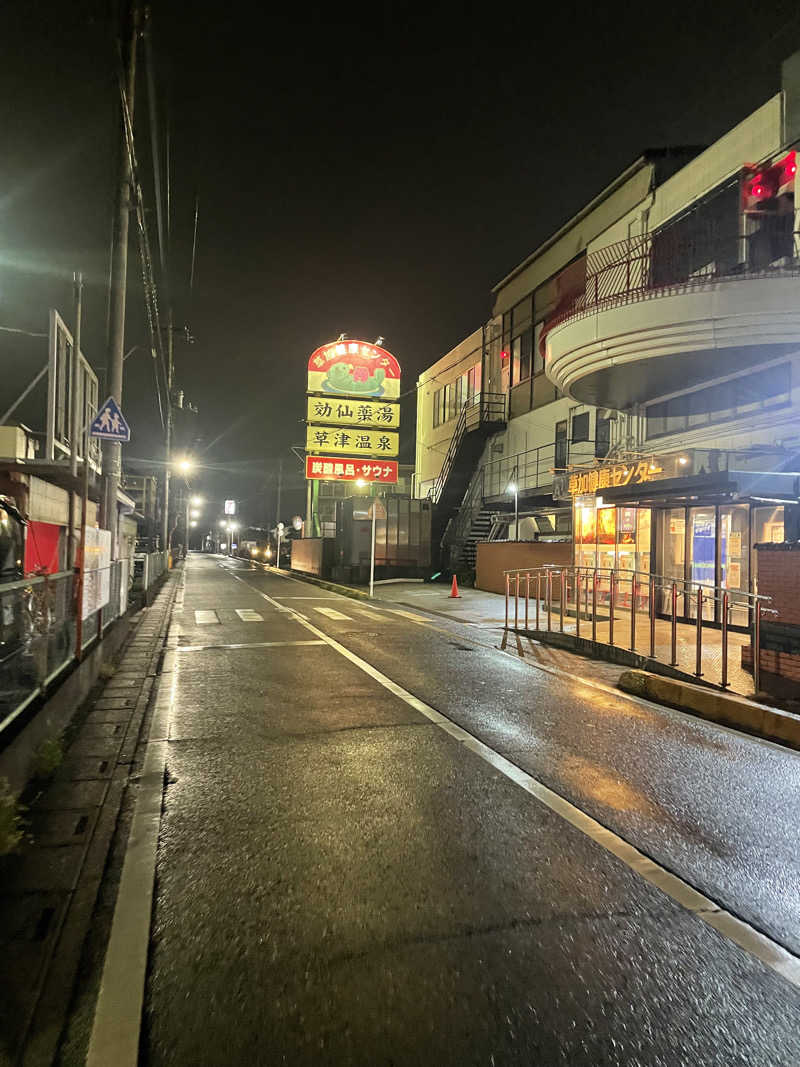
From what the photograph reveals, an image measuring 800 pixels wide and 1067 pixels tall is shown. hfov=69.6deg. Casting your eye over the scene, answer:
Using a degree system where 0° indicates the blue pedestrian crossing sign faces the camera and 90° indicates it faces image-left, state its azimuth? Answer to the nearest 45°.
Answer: approximately 0°

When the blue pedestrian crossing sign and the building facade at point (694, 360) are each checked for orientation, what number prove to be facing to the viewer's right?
0

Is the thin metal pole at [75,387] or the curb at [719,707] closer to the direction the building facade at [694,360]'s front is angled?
the thin metal pole

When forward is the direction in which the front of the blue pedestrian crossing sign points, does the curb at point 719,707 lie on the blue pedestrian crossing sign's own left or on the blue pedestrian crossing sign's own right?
on the blue pedestrian crossing sign's own left

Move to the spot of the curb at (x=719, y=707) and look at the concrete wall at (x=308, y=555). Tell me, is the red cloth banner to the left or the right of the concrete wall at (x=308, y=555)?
left

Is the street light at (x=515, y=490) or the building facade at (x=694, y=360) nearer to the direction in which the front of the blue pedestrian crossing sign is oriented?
the building facade

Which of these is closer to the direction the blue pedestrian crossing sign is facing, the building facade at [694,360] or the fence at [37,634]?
the fence

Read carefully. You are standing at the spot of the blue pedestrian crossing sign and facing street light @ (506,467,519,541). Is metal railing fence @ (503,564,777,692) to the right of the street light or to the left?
right

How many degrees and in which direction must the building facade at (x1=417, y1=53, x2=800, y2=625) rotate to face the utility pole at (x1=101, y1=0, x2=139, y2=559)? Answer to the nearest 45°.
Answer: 0° — it already faces it

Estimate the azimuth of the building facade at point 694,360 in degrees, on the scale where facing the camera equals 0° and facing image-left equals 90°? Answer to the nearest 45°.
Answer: approximately 45°

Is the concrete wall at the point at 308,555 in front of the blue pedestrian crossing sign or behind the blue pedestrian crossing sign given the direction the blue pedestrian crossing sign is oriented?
behind

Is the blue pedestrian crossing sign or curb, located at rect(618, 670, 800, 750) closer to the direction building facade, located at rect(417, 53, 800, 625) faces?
the blue pedestrian crossing sign

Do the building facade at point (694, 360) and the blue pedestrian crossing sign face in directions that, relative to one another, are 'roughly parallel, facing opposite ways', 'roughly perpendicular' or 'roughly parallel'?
roughly perpendicular

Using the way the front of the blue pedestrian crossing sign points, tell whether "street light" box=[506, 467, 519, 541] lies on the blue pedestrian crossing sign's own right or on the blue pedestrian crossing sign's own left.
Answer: on the blue pedestrian crossing sign's own left

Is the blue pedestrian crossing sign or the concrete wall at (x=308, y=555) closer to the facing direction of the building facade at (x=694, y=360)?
the blue pedestrian crossing sign

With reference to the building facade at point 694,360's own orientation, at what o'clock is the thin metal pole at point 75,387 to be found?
The thin metal pole is roughly at 12 o'clock from the building facade.
